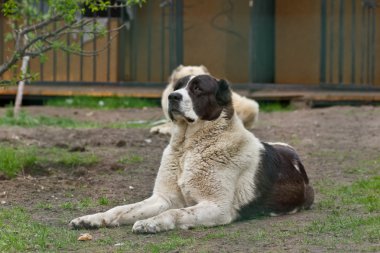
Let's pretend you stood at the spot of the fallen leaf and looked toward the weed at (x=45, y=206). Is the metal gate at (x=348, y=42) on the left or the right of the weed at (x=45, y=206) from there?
right

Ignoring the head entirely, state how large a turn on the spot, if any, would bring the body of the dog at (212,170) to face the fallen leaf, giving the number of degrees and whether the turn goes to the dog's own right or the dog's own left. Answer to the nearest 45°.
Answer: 0° — it already faces it

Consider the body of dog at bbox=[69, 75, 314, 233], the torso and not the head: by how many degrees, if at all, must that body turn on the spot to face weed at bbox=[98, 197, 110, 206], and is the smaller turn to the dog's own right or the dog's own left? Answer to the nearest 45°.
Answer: approximately 90° to the dog's own right

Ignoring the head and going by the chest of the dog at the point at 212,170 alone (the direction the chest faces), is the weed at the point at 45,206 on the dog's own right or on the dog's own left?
on the dog's own right

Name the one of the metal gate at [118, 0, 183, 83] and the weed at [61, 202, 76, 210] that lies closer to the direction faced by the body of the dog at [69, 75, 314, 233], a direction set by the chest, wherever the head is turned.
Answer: the weed

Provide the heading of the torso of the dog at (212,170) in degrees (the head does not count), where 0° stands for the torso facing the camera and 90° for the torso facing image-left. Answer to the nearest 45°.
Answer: approximately 45°

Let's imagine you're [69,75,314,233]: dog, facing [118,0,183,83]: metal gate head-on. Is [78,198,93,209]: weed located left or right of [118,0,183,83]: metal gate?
left

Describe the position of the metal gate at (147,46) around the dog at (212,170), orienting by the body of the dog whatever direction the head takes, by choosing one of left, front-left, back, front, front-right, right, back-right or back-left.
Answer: back-right

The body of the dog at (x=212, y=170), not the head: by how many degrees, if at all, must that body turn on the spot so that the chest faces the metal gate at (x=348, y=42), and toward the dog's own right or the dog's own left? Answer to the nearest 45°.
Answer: approximately 135° to the dog's own right
